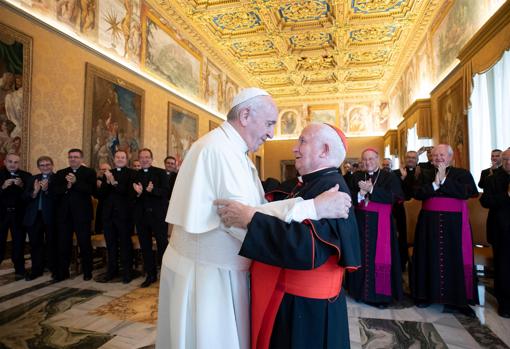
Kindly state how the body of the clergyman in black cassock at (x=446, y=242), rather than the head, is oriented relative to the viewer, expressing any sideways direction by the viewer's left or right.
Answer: facing the viewer

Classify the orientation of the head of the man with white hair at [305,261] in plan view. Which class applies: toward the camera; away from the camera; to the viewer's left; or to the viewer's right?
to the viewer's left

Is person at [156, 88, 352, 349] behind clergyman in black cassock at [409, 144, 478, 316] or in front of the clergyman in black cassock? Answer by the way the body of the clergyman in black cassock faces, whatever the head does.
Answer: in front

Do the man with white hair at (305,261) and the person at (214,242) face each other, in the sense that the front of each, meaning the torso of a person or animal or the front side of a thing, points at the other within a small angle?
yes

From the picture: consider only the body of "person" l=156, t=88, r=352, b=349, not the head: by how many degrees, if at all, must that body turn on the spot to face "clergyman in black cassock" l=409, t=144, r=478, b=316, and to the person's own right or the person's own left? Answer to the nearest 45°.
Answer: approximately 45° to the person's own left

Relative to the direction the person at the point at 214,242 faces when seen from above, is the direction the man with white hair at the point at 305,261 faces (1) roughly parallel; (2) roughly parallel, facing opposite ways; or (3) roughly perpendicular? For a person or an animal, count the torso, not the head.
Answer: roughly parallel, facing opposite ways

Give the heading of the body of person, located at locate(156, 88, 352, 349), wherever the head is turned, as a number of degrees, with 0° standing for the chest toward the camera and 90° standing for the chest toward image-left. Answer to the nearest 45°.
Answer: approximately 270°

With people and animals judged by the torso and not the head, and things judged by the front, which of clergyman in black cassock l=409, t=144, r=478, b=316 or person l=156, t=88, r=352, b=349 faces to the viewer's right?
the person

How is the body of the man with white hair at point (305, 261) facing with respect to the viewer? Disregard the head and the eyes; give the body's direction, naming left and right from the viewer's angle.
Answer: facing to the left of the viewer
